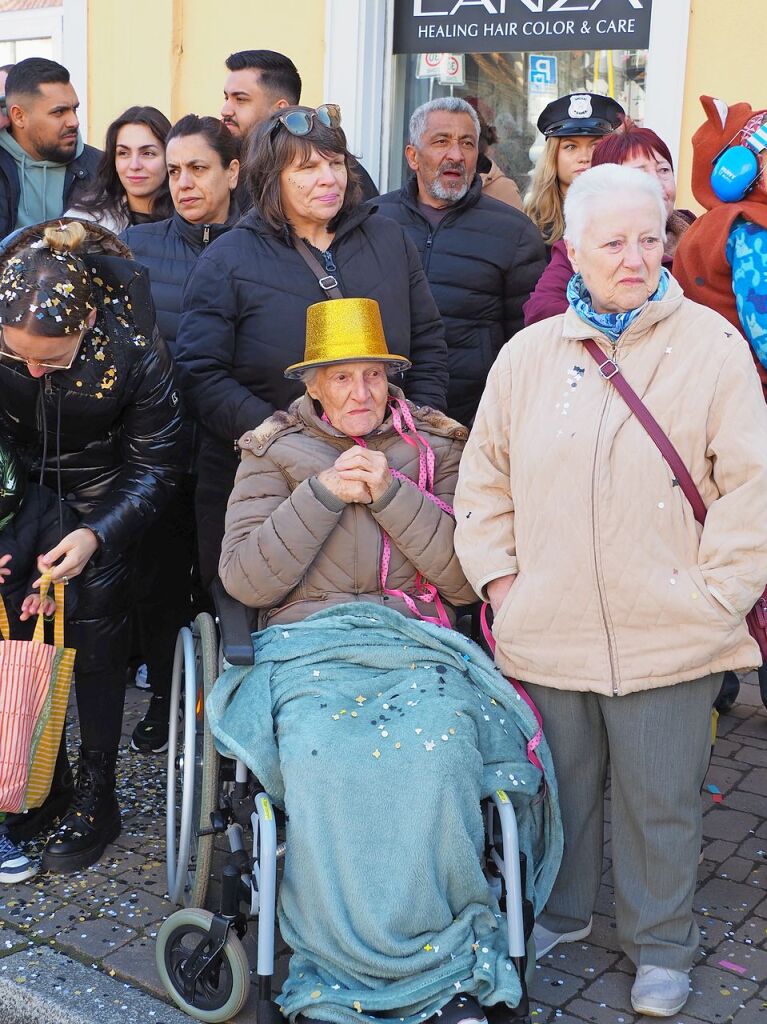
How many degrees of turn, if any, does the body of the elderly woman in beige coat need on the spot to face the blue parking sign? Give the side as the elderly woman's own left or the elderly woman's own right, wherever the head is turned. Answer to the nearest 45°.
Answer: approximately 180°

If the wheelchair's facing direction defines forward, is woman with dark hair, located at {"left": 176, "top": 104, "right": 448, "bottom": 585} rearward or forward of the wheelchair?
rearward

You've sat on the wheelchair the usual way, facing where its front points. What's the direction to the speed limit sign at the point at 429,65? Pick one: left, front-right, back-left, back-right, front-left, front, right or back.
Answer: back

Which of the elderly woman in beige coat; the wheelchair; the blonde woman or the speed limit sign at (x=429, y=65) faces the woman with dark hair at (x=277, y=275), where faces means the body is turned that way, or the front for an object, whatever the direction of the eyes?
the speed limit sign

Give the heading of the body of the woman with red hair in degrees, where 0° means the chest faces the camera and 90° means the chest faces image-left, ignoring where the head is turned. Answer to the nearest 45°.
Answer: approximately 315°

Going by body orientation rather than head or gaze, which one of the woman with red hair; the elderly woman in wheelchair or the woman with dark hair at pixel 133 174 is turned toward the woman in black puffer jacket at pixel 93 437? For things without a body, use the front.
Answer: the woman with dark hair

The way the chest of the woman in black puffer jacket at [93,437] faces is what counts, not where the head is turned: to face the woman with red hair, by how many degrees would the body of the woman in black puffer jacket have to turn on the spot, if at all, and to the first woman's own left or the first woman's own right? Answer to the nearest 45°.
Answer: approximately 135° to the first woman's own left

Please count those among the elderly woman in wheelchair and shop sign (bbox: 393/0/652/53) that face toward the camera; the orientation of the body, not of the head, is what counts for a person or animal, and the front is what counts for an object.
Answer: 2

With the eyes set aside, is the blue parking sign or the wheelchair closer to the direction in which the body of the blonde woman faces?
the wheelchair
